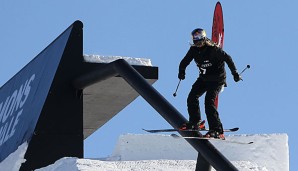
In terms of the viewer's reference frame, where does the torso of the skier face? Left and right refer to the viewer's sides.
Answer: facing the viewer and to the left of the viewer

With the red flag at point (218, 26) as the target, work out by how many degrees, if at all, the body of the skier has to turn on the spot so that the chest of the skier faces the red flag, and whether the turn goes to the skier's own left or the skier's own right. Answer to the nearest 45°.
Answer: approximately 135° to the skier's own right
